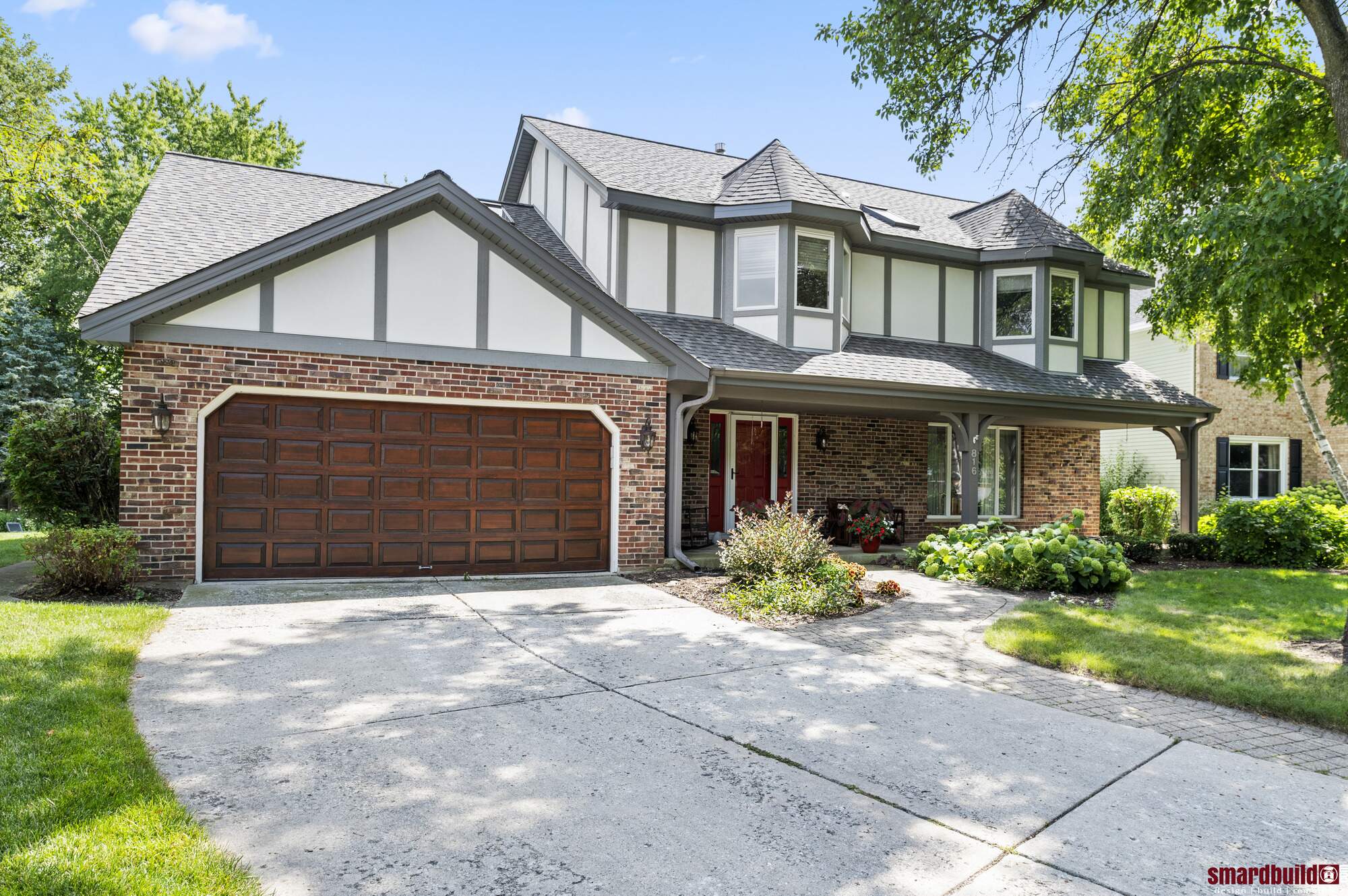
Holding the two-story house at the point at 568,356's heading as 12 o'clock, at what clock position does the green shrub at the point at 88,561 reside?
The green shrub is roughly at 2 o'clock from the two-story house.

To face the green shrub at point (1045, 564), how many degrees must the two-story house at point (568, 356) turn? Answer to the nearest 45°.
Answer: approximately 90° to its left

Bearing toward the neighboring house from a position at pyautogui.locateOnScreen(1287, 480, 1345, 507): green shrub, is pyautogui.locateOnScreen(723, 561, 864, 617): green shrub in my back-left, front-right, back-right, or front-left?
back-left

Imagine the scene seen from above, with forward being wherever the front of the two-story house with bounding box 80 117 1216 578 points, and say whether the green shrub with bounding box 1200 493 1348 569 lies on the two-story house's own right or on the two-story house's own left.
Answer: on the two-story house's own left

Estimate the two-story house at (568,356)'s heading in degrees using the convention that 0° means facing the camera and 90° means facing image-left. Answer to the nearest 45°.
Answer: approximately 0°

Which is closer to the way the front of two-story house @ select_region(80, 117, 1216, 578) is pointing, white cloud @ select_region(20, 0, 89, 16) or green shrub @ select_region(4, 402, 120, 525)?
the green shrub

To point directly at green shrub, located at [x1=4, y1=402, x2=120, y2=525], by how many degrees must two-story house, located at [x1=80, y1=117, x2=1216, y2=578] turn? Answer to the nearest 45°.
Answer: approximately 90° to its right

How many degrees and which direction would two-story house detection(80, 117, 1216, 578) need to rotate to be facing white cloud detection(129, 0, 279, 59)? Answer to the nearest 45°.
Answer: approximately 135° to its right

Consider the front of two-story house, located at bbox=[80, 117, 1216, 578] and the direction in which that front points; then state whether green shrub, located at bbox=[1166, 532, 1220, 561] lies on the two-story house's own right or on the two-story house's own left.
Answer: on the two-story house's own left

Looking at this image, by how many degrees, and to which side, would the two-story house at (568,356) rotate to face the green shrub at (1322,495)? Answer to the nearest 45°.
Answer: approximately 90° to its left

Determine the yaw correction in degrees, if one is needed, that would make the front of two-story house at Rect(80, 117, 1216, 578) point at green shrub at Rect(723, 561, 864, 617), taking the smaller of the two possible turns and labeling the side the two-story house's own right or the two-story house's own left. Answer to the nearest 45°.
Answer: approximately 45° to the two-story house's own left
